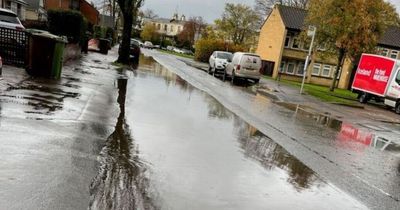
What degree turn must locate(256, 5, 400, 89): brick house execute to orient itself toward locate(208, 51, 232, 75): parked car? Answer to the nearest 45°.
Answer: approximately 45° to its right

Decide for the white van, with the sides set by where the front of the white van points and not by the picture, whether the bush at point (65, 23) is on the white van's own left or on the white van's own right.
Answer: on the white van's own left
